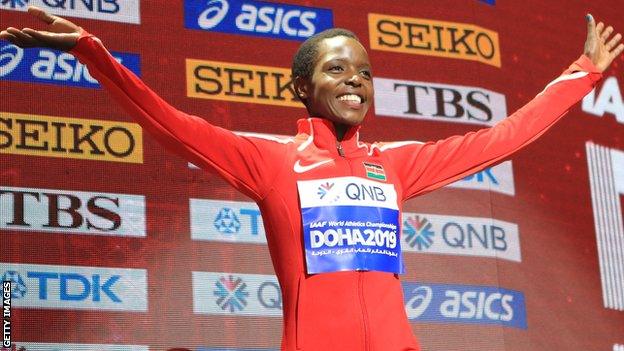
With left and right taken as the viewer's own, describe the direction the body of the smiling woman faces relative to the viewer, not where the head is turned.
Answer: facing the viewer and to the right of the viewer
